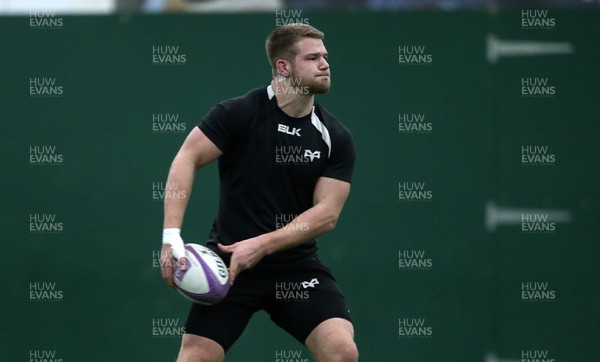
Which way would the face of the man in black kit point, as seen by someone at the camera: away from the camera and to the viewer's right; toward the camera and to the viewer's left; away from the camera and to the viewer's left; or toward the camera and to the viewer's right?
toward the camera and to the viewer's right

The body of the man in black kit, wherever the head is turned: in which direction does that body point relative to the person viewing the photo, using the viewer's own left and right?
facing the viewer and to the right of the viewer
